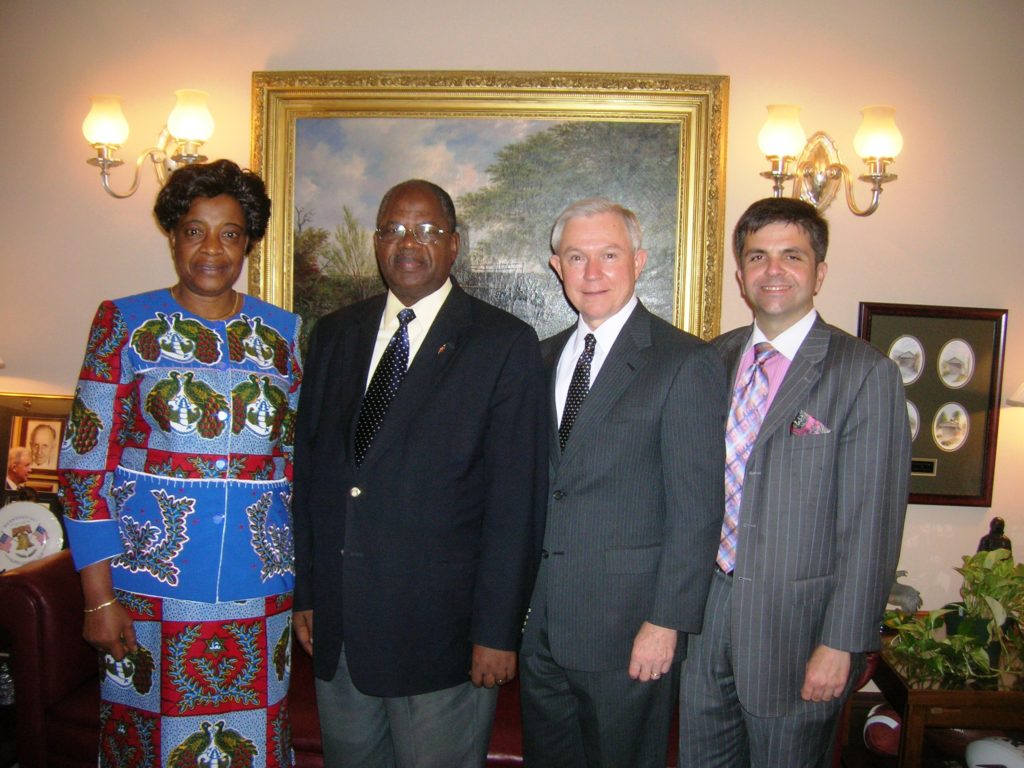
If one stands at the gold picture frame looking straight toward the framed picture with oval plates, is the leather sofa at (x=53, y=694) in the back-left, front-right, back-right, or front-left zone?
back-right

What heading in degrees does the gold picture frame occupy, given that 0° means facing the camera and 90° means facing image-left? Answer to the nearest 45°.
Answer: approximately 0°

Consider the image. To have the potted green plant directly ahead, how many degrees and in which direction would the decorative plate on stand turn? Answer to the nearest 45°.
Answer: approximately 45° to its left

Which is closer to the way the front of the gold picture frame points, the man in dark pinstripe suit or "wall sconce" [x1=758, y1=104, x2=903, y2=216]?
the man in dark pinstripe suit

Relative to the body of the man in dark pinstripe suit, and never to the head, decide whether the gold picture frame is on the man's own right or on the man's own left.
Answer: on the man's own right

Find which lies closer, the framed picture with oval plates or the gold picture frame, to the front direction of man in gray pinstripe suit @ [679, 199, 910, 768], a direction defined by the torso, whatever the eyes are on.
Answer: the gold picture frame

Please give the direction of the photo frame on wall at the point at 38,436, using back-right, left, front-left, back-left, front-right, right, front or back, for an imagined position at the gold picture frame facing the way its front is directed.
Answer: right
